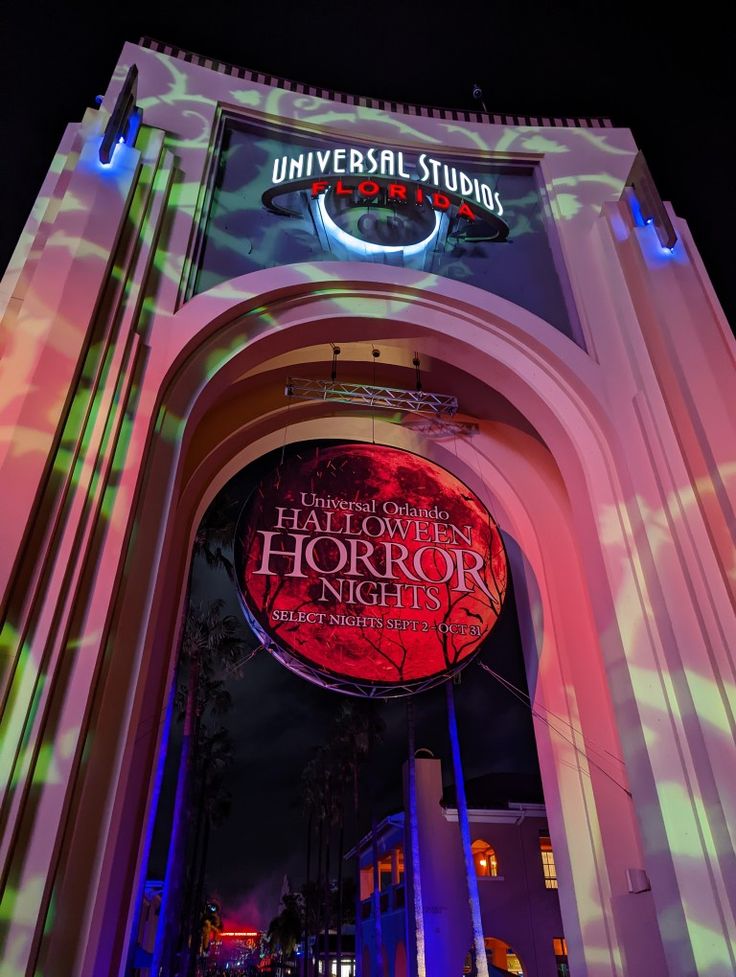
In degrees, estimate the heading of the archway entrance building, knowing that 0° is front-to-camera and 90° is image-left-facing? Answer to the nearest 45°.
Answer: approximately 0°

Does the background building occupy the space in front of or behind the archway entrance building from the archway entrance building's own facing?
behind

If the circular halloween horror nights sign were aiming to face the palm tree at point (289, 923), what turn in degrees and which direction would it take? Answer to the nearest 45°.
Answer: approximately 180°

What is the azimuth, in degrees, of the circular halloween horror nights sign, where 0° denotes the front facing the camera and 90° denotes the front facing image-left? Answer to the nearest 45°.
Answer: approximately 0°

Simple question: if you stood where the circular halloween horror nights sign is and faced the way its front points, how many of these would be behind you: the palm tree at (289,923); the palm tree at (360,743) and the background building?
3

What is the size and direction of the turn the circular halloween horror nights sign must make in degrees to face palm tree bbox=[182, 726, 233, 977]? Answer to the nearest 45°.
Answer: approximately 180°

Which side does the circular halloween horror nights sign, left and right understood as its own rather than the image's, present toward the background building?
back

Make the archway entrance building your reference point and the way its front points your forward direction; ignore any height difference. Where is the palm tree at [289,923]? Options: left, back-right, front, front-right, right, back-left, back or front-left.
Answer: back

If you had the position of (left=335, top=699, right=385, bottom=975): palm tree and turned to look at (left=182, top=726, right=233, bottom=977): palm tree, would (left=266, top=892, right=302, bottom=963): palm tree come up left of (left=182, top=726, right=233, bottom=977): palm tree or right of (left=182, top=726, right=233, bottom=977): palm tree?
right

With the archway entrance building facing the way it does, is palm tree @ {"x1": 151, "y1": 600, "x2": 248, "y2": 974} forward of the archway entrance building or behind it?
behind

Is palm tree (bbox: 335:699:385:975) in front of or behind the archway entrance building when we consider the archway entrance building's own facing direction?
behind
